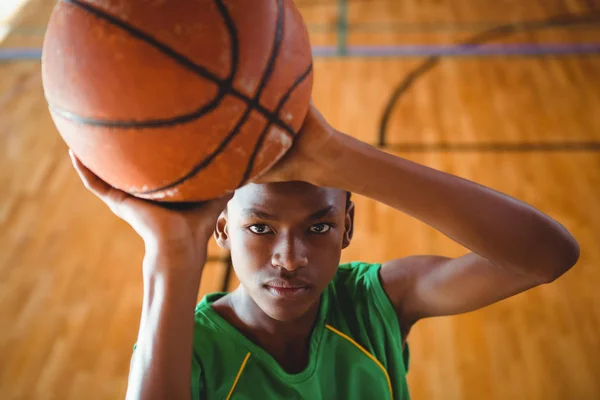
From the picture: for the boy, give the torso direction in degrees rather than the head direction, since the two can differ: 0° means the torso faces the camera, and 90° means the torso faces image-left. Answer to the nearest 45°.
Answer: approximately 0°
